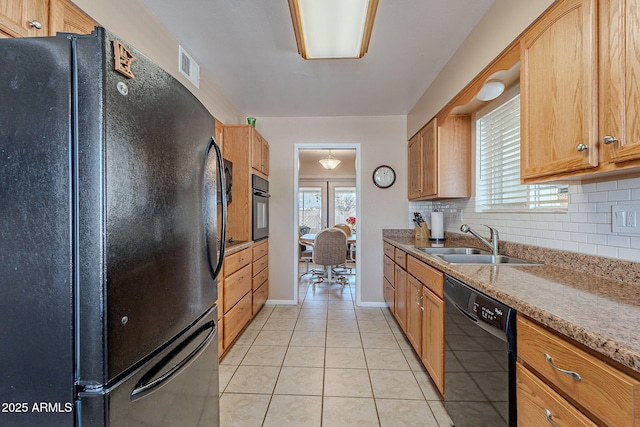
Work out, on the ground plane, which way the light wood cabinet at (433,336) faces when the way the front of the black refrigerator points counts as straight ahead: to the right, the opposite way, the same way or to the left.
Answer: the opposite way

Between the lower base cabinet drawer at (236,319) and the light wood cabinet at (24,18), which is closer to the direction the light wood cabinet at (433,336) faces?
the lower base cabinet drawer

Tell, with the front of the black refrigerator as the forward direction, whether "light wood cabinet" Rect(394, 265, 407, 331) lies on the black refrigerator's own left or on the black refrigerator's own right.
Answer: on the black refrigerator's own left

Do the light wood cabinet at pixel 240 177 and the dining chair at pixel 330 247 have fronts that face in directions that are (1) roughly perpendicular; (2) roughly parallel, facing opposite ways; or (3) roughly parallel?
roughly perpendicular

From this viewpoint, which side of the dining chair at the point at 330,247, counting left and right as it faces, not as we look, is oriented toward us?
back

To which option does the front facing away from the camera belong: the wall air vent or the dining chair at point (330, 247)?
the dining chair

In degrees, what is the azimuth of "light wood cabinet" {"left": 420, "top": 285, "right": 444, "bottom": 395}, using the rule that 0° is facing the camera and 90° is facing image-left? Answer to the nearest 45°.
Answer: approximately 90°

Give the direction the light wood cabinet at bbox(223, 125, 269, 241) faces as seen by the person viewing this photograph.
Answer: facing to the right of the viewer

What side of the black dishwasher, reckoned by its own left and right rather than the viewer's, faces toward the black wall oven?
right
